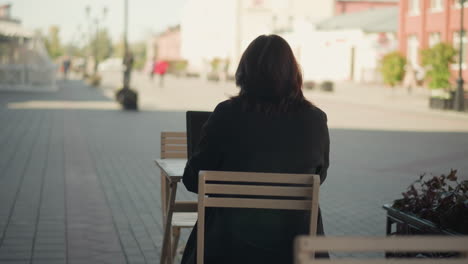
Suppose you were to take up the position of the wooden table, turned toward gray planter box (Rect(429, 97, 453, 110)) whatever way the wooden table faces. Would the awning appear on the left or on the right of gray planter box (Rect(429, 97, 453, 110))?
left

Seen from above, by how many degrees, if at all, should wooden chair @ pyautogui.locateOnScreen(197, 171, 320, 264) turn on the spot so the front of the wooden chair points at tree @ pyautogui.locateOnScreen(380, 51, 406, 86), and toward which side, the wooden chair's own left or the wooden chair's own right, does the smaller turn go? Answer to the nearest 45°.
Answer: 0° — it already faces it

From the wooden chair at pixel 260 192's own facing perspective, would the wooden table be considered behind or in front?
in front

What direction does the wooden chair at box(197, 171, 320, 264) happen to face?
away from the camera

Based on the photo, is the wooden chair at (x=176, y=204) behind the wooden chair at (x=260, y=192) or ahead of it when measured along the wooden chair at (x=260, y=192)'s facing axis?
ahead

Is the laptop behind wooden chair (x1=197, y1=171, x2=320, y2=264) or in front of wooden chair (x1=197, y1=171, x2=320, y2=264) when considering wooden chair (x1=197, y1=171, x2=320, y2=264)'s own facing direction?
in front

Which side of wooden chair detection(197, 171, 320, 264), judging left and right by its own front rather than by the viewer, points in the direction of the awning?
front
